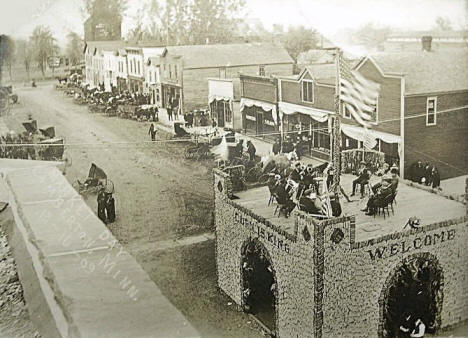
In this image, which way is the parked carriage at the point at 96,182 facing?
to the viewer's left

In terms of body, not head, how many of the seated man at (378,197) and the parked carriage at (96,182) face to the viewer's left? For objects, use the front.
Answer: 2

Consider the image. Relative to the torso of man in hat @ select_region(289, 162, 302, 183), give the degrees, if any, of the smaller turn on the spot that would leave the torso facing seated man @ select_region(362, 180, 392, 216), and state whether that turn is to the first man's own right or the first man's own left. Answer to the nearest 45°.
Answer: approximately 45° to the first man's own left

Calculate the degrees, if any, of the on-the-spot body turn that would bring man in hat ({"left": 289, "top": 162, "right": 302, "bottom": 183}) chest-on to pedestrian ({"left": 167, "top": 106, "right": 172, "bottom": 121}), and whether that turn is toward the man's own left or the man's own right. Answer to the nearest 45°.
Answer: approximately 135° to the man's own right

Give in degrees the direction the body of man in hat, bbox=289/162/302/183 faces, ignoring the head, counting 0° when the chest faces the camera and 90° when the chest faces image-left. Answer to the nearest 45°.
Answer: approximately 315°

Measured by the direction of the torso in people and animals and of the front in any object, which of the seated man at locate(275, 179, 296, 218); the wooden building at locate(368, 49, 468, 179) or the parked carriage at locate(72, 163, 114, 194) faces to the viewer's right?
the seated man

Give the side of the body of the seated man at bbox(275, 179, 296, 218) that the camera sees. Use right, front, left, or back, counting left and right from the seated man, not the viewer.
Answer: right

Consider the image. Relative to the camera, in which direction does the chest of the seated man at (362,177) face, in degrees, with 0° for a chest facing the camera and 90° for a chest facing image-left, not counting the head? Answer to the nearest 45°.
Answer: approximately 45°

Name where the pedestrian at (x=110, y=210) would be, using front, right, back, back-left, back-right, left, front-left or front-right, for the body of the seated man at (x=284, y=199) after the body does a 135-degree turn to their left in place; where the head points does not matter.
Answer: front-left
